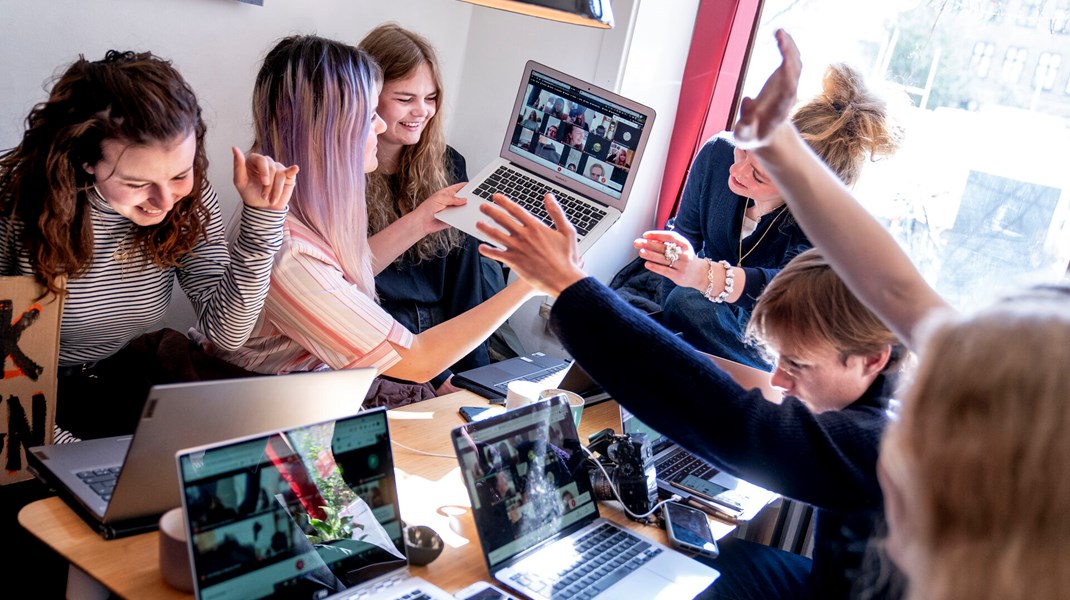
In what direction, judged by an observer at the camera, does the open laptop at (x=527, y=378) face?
facing away from the viewer and to the left of the viewer

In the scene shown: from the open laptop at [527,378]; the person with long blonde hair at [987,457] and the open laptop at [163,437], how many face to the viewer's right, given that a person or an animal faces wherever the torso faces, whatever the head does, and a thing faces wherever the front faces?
0

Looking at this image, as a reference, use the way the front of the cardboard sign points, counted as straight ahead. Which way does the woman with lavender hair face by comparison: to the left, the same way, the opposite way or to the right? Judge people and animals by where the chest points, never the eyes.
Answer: to the left

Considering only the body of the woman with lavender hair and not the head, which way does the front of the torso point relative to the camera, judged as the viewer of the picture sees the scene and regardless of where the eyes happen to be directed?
to the viewer's right

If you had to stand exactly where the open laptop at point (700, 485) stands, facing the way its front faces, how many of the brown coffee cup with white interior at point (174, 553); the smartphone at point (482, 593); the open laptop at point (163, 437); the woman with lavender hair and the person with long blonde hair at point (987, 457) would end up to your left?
0

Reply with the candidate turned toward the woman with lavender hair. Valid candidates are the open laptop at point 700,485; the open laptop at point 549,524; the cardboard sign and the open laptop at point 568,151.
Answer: the open laptop at point 568,151

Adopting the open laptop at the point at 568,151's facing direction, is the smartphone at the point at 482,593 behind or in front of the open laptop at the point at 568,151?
in front

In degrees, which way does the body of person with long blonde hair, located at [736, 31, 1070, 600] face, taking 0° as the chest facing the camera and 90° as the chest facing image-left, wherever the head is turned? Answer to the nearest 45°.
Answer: approximately 135°

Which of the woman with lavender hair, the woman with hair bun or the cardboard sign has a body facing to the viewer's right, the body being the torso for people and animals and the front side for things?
the woman with lavender hair

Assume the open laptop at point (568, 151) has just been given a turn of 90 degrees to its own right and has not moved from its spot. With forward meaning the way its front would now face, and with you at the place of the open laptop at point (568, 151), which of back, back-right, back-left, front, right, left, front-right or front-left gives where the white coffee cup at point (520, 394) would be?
back-left

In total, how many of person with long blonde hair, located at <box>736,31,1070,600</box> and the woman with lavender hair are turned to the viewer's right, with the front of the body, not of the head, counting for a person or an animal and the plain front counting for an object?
1

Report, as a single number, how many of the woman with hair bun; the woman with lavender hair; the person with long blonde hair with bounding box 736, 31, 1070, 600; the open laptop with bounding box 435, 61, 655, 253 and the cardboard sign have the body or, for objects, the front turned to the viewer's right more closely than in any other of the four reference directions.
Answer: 1

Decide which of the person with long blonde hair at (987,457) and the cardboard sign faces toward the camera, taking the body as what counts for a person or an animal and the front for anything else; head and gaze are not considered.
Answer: the cardboard sign

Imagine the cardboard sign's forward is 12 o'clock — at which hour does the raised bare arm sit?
The raised bare arm is roughly at 10 o'clock from the cardboard sign.

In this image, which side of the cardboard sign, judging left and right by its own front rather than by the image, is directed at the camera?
front
